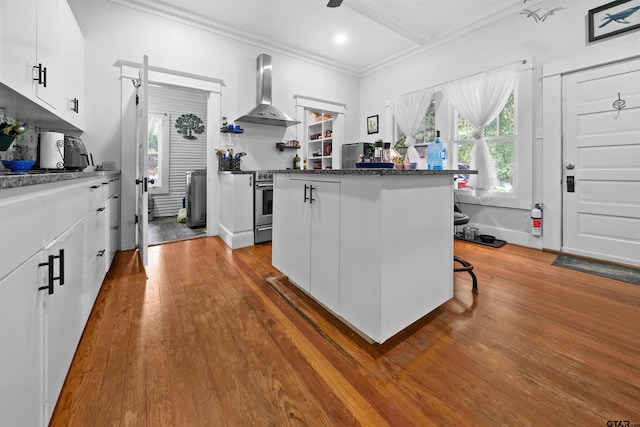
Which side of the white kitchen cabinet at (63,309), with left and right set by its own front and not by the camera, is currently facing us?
right

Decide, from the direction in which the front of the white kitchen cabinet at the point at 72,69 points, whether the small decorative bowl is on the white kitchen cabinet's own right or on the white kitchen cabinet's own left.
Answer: on the white kitchen cabinet's own right

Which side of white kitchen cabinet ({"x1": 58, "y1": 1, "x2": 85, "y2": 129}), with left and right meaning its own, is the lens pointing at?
right

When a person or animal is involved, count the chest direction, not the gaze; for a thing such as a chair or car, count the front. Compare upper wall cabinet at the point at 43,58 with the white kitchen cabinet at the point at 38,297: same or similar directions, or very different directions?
same or similar directions

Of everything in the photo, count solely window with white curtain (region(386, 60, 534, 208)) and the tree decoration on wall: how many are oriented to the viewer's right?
0

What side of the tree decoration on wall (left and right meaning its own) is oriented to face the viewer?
front

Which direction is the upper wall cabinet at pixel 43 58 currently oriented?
to the viewer's right

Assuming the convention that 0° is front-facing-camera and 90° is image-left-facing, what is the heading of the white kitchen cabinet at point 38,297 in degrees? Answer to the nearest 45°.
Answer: approximately 270°

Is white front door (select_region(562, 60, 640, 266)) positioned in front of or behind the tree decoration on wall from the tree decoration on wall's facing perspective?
in front

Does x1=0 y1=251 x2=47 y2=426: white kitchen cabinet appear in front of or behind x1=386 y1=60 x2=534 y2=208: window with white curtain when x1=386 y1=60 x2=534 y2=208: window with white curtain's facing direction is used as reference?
in front

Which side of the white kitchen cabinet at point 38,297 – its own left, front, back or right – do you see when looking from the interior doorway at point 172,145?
left

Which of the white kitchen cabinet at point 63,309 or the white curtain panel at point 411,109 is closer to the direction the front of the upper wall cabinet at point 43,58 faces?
the white curtain panel
